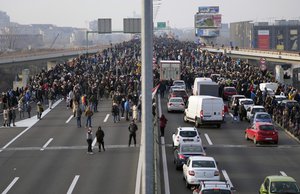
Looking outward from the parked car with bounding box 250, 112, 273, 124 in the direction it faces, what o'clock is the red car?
The red car is roughly at 6 o'clock from the parked car.

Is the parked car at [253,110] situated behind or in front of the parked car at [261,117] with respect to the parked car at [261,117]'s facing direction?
in front

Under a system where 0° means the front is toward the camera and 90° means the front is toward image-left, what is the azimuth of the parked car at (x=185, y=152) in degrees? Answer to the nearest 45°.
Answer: approximately 180°

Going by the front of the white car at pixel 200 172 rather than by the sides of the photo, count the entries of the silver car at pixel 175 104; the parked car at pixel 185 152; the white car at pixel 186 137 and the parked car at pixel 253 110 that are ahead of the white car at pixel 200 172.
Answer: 4

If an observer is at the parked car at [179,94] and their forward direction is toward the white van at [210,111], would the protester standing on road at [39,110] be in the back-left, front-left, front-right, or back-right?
front-right

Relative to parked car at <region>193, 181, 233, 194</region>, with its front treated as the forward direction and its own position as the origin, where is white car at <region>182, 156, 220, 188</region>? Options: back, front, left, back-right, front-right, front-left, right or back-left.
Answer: front

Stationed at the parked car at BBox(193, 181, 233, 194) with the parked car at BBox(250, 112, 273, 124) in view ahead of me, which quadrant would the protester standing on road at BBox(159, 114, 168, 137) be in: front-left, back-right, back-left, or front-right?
front-left

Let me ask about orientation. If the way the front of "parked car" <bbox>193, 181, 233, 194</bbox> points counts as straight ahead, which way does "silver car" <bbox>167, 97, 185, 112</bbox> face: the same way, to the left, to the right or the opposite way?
the same way

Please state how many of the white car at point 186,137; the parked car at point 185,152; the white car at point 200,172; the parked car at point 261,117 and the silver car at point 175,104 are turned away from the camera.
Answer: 5

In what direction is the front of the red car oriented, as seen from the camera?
facing away from the viewer and to the left of the viewer

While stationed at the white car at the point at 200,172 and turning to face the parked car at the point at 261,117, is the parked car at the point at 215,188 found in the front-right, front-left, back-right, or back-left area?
back-right

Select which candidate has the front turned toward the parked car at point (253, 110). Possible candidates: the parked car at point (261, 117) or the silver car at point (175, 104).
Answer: the parked car at point (261, 117)

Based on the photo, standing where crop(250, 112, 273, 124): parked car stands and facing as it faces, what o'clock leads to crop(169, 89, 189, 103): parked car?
crop(169, 89, 189, 103): parked car is roughly at 11 o'clock from crop(250, 112, 273, 124): parked car.

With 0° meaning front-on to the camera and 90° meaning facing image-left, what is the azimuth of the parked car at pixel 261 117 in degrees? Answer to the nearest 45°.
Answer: approximately 180°

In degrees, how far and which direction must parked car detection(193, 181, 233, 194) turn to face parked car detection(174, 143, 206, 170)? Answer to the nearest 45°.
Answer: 0° — it already faces it

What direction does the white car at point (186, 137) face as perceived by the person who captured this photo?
facing away from the viewer

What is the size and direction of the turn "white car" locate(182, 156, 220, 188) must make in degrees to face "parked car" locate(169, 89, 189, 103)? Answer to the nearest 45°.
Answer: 0° — it already faces it
